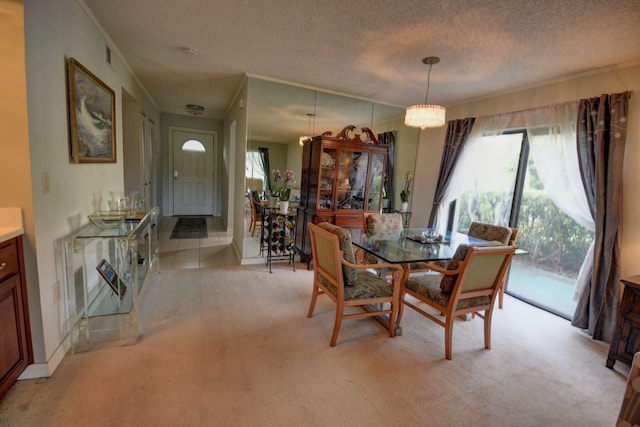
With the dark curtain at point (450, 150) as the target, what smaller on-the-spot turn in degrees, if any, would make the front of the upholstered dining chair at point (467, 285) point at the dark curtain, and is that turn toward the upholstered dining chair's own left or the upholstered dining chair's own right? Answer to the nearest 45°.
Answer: approximately 45° to the upholstered dining chair's own right

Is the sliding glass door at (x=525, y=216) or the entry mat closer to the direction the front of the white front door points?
the entry mat

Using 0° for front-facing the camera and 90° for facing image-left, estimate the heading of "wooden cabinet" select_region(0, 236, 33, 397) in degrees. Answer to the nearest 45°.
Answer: approximately 315°

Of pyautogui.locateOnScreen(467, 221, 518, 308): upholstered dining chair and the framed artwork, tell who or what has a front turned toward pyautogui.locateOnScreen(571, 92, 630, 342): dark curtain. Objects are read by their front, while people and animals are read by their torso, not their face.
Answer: the framed artwork

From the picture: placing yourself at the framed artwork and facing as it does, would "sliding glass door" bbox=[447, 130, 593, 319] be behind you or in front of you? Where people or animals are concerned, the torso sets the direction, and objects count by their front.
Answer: in front

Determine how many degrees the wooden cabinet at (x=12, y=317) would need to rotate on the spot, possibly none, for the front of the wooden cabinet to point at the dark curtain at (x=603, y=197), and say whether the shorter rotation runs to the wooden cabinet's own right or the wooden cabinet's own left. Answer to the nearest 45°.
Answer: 0° — it already faces it

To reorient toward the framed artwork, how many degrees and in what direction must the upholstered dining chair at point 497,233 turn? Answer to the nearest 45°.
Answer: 0° — it already faces it

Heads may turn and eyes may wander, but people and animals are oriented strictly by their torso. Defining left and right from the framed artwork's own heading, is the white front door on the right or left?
on its left

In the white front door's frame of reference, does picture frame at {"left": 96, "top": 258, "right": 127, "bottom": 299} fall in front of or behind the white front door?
in front

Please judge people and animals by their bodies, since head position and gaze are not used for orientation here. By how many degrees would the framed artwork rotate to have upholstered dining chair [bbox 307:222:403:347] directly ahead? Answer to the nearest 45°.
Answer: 0° — it already faces it
